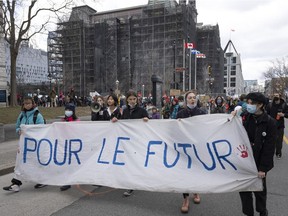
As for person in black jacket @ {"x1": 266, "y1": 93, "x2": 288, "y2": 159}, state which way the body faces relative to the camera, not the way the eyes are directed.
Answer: toward the camera

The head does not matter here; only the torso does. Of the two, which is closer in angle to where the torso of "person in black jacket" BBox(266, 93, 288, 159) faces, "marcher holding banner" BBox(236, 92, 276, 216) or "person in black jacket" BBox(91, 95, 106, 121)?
the marcher holding banner

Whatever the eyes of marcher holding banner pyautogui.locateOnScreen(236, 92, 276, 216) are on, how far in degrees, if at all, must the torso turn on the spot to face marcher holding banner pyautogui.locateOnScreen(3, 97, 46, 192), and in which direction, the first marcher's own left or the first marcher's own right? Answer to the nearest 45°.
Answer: approximately 45° to the first marcher's own right

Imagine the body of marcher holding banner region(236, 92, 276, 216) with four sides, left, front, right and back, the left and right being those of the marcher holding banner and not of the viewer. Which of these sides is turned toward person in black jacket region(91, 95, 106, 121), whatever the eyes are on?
right

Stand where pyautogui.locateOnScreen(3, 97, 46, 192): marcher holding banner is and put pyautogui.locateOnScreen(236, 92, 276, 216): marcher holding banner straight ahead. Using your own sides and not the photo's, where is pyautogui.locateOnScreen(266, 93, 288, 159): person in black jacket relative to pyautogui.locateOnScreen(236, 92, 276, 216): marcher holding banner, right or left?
left

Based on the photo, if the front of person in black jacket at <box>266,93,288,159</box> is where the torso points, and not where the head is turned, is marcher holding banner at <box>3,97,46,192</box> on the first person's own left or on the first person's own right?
on the first person's own right

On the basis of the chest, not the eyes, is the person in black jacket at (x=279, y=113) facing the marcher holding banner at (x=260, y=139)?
yes

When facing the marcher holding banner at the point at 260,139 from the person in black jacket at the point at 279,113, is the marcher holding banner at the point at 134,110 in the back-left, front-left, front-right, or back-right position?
front-right

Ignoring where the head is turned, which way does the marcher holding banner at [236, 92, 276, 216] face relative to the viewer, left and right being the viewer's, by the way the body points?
facing the viewer and to the left of the viewer

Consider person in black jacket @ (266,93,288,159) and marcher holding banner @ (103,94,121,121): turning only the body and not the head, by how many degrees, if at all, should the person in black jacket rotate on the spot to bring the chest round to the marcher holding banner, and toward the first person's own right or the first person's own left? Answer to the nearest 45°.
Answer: approximately 45° to the first person's own right
